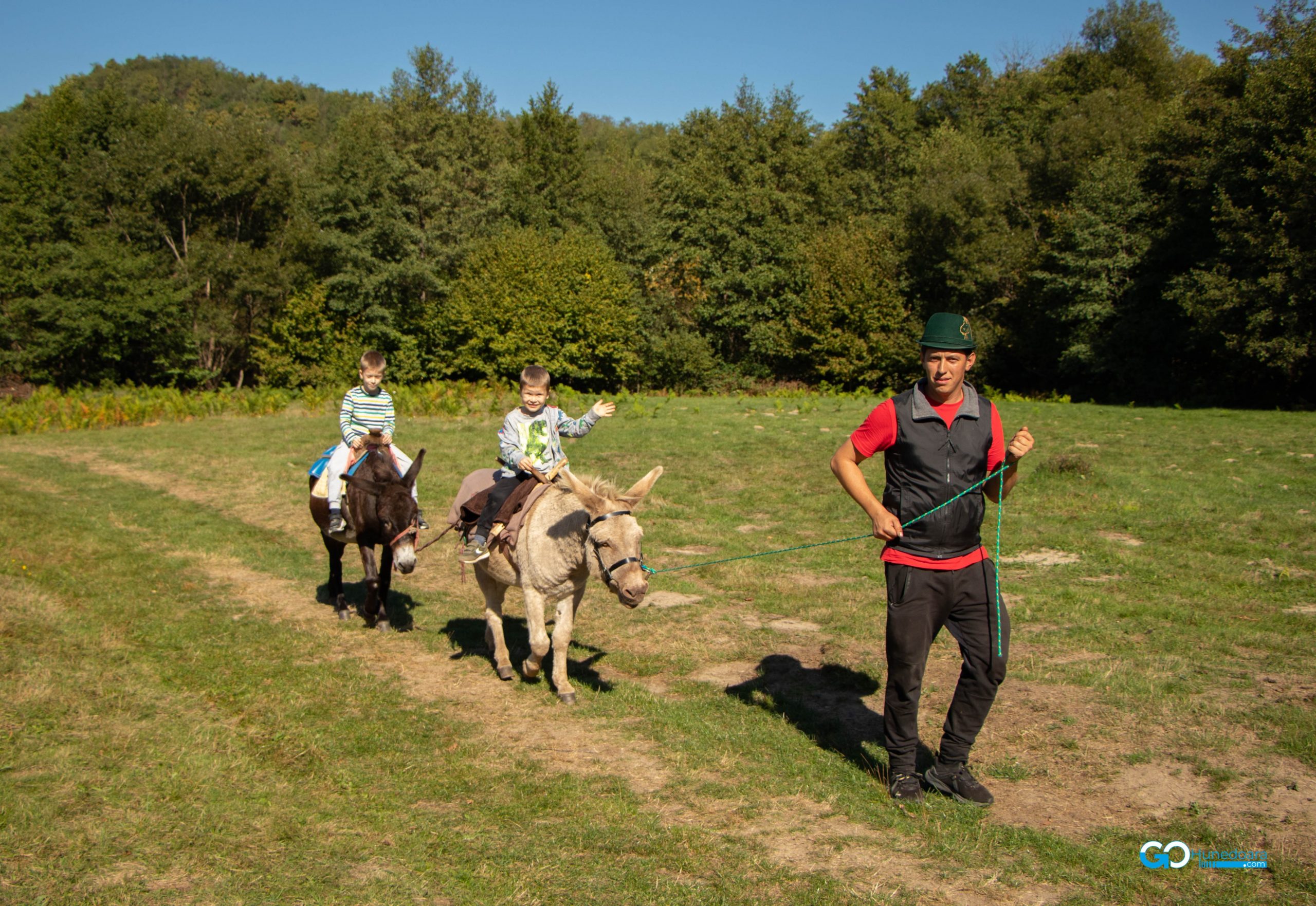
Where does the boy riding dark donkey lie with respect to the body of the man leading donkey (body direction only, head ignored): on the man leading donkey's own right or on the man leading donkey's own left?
on the man leading donkey's own right

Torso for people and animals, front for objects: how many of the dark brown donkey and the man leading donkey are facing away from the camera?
0

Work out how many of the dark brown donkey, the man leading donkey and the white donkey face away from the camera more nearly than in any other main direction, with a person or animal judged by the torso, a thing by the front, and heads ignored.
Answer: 0

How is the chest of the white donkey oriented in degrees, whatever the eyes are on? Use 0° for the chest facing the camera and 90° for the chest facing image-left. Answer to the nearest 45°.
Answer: approximately 315°

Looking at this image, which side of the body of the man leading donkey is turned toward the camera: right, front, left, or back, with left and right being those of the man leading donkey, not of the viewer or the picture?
front

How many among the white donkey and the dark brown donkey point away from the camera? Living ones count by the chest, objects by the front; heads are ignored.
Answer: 0

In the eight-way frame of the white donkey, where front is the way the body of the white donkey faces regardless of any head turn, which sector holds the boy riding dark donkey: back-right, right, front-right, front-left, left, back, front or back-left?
back

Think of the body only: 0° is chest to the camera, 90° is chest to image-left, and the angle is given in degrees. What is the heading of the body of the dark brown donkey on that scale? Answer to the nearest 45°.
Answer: approximately 315°

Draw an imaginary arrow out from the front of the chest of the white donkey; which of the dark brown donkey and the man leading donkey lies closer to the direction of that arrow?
the man leading donkey

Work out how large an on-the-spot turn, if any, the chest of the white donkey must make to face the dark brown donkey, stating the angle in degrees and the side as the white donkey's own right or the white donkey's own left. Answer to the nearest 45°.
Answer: approximately 180°
